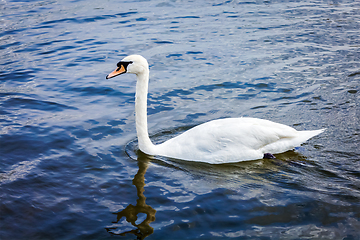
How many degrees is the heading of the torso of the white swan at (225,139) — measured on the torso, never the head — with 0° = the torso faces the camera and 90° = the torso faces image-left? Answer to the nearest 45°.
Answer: approximately 90°
